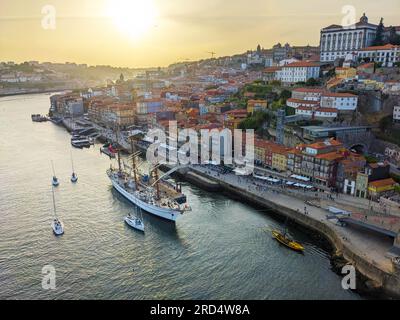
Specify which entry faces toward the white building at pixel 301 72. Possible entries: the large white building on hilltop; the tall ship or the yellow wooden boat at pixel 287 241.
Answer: the large white building on hilltop

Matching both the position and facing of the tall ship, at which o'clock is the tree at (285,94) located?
The tree is roughly at 9 o'clock from the tall ship.

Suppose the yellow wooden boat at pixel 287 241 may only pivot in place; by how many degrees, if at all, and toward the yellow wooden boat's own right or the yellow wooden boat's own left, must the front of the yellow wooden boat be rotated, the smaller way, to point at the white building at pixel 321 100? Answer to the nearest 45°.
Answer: approximately 135° to the yellow wooden boat's own left

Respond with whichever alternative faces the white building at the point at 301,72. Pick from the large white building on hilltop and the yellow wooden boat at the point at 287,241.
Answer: the large white building on hilltop

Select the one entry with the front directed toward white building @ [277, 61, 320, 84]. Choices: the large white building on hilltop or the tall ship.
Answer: the large white building on hilltop

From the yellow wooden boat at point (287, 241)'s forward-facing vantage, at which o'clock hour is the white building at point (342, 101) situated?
The white building is roughly at 8 o'clock from the yellow wooden boat.

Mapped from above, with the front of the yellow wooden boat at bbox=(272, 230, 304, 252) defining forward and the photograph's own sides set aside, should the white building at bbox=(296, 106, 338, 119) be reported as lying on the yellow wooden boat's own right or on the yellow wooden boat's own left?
on the yellow wooden boat's own left

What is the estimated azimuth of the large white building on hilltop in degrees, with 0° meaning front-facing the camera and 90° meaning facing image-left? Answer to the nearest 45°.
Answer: approximately 45°
